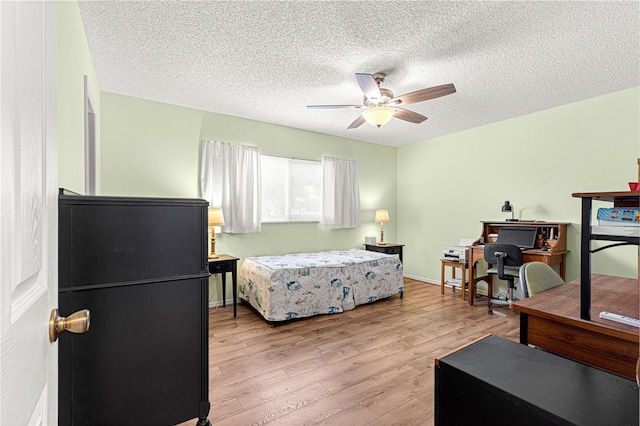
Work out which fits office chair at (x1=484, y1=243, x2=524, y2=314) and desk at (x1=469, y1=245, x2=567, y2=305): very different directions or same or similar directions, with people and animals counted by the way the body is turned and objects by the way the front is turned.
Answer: very different directions

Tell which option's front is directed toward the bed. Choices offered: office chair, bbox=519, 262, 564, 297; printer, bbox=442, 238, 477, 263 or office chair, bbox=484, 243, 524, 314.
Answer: the printer

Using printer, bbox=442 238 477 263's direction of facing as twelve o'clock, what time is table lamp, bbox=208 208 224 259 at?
The table lamp is roughly at 12 o'clock from the printer.

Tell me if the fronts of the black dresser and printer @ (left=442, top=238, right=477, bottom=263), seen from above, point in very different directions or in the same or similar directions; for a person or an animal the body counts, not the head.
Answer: very different directions

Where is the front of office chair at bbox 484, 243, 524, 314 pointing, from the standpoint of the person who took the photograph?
facing away from the viewer and to the right of the viewer

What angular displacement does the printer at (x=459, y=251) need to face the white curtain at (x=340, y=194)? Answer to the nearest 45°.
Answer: approximately 45° to its right
